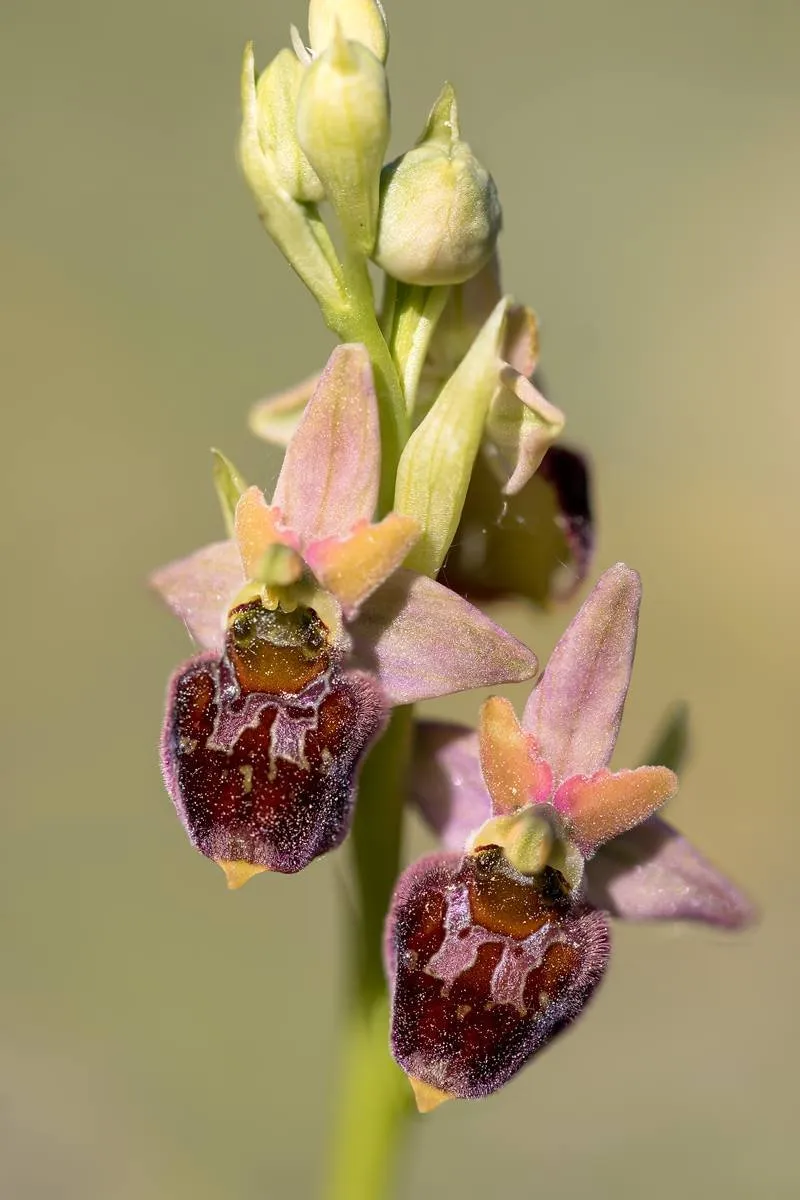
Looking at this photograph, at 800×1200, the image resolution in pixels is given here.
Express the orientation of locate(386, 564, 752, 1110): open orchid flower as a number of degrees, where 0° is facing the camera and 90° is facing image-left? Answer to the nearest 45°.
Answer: approximately 0°
